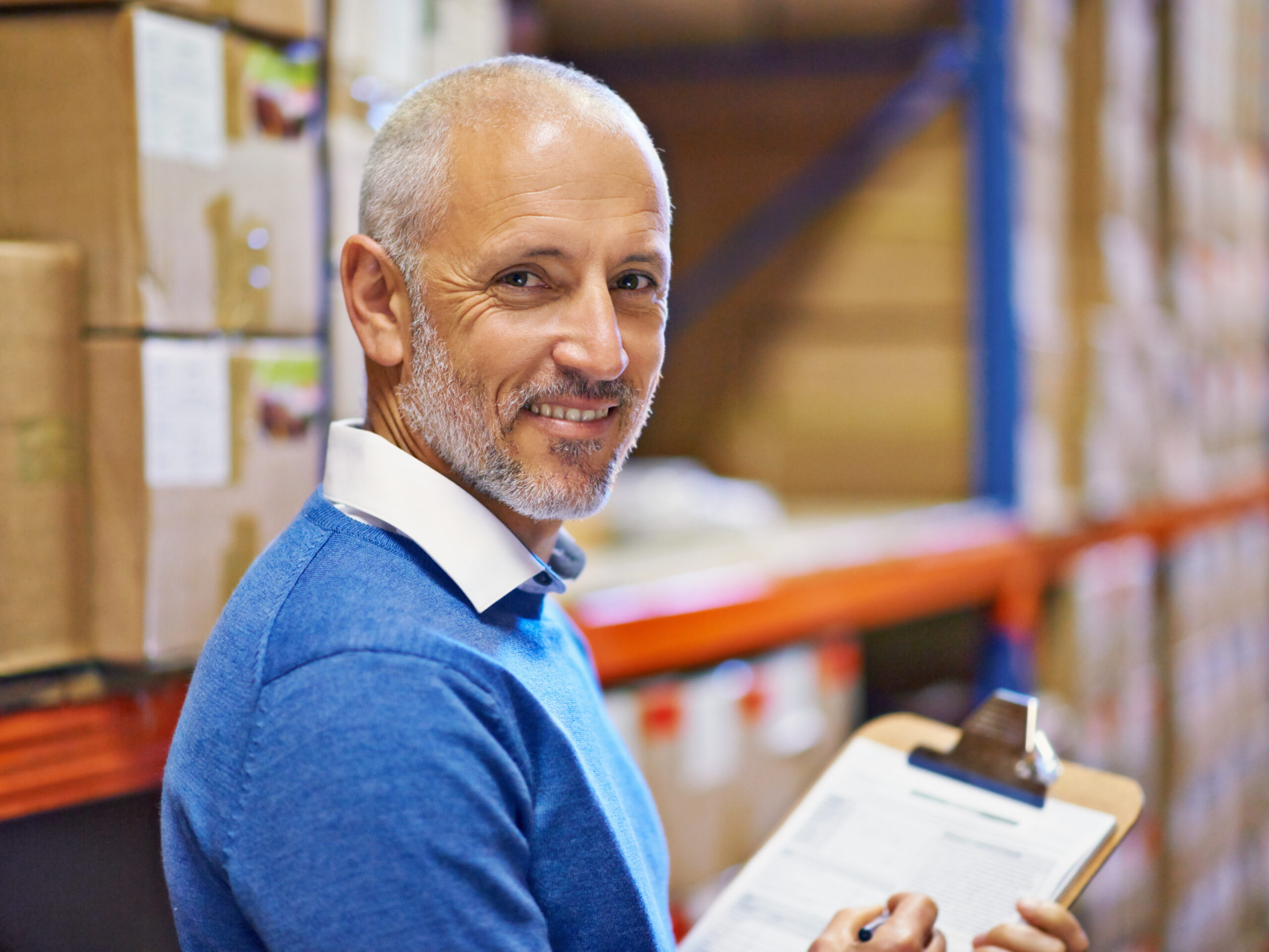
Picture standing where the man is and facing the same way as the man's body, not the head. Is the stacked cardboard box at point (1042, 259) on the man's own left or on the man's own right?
on the man's own left

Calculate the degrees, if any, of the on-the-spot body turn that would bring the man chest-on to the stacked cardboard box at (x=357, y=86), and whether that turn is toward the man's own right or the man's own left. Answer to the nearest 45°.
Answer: approximately 90° to the man's own left

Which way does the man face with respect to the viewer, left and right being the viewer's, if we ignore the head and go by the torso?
facing to the right of the viewer

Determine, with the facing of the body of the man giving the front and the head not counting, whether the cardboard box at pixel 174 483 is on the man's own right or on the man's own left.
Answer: on the man's own left

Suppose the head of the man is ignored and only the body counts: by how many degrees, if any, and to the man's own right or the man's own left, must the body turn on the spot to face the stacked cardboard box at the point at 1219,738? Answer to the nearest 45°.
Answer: approximately 45° to the man's own left
